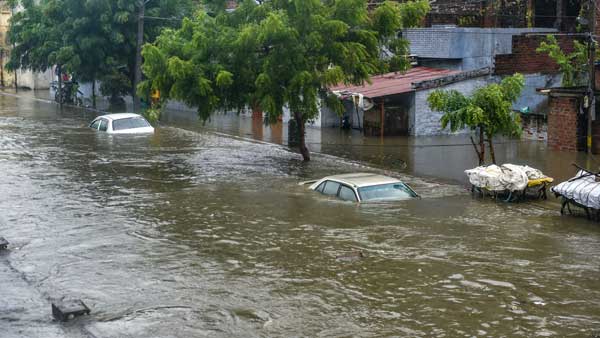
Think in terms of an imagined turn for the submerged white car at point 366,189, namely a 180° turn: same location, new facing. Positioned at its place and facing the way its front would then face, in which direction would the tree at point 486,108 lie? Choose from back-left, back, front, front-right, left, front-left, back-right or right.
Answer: right

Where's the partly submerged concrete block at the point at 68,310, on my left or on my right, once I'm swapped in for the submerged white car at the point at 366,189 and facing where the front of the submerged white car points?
on my right

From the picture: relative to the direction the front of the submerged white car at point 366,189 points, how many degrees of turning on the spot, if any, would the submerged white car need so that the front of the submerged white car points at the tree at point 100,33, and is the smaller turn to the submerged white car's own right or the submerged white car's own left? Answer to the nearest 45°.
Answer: approximately 180°

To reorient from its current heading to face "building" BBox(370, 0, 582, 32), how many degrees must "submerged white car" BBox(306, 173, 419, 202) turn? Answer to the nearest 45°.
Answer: approximately 135° to its left

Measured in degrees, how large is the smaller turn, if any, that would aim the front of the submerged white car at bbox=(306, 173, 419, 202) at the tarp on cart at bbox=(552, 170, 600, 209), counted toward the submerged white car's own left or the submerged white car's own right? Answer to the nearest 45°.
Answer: approximately 45° to the submerged white car's own left

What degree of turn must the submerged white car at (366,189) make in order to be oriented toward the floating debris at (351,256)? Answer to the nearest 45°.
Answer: approximately 45° to its right

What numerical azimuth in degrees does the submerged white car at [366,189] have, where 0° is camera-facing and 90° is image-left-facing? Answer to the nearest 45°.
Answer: approximately 315°

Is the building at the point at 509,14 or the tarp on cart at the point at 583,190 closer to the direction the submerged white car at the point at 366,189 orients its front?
the tarp on cart

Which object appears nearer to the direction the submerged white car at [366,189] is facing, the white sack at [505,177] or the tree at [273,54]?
the white sack

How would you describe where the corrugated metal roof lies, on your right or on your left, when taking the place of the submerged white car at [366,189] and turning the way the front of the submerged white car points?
on your left

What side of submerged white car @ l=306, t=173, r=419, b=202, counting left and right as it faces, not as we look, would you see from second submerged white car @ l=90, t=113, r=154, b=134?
back

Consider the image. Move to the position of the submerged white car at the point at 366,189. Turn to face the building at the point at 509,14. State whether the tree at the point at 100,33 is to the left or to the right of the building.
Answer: left

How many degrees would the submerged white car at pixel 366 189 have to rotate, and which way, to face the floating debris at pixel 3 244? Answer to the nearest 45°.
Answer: approximately 90° to its right
